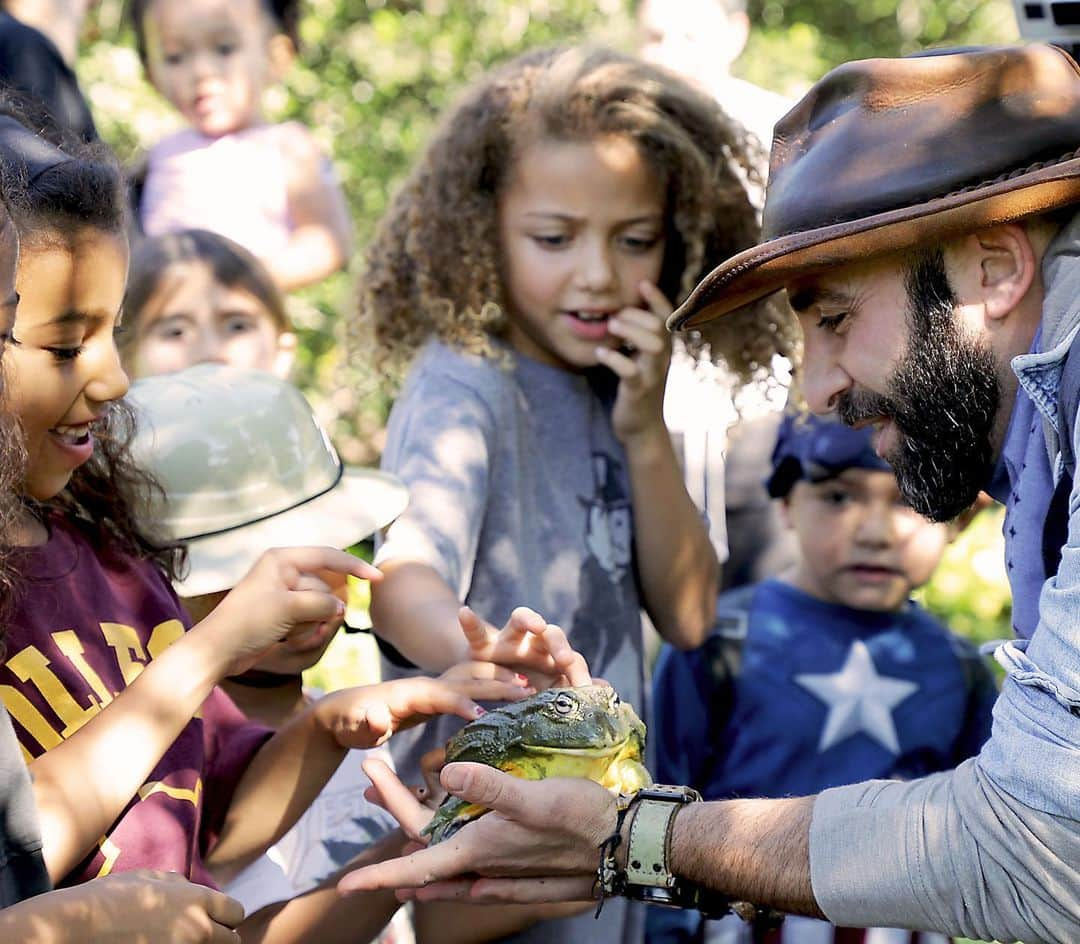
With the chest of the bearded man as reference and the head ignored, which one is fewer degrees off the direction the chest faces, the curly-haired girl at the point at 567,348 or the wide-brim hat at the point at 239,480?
the wide-brim hat

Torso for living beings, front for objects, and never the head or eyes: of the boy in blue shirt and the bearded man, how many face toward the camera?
1

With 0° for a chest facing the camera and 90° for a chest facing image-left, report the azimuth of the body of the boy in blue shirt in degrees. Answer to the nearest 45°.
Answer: approximately 0°

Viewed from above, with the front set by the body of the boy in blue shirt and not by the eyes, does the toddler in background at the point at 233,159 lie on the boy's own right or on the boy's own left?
on the boy's own right

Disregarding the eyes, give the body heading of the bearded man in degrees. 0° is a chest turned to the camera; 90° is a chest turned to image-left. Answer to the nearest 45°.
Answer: approximately 90°

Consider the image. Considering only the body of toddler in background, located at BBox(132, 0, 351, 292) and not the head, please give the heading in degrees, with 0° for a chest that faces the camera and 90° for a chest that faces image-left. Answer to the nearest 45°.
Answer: approximately 45°

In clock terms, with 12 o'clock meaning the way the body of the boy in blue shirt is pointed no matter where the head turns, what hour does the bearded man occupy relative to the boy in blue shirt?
The bearded man is roughly at 12 o'clock from the boy in blue shirt.

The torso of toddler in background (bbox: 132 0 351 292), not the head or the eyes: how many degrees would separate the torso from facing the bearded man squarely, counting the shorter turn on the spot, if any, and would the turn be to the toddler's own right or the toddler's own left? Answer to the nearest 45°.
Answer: approximately 45° to the toddler's own left
